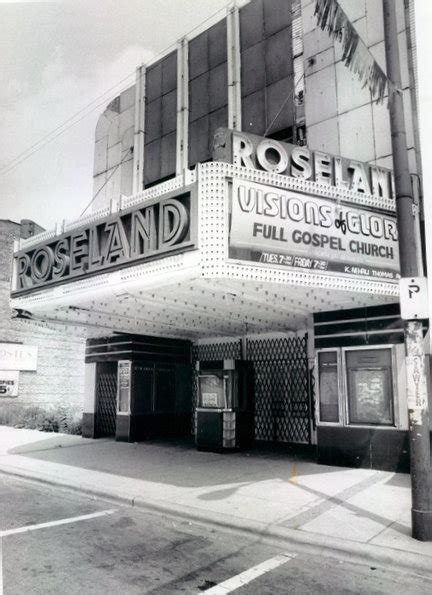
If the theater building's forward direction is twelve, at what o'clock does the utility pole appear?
The utility pole is roughly at 10 o'clock from the theater building.

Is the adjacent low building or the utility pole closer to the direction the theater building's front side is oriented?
the utility pole

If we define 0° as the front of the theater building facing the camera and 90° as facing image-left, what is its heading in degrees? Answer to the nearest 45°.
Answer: approximately 45°
